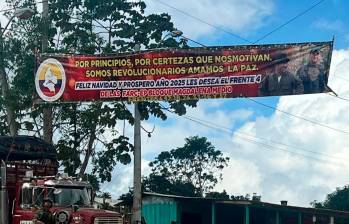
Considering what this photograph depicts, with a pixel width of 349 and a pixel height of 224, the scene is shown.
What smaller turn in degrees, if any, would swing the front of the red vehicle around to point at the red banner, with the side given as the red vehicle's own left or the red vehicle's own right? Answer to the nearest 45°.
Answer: approximately 90° to the red vehicle's own left

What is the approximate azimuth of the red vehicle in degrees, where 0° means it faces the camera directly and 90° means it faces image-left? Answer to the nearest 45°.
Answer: approximately 315°

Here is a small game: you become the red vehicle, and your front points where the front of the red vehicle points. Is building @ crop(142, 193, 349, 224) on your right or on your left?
on your left

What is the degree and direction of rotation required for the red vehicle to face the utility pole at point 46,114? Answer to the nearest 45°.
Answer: approximately 135° to its left

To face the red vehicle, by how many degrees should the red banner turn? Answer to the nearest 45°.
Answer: approximately 45° to its right

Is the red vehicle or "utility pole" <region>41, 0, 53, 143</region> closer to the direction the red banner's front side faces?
the red vehicle

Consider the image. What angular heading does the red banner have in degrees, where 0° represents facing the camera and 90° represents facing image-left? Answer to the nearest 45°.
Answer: approximately 0°

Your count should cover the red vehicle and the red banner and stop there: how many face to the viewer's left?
0

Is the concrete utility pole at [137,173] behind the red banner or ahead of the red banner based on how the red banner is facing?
behind
